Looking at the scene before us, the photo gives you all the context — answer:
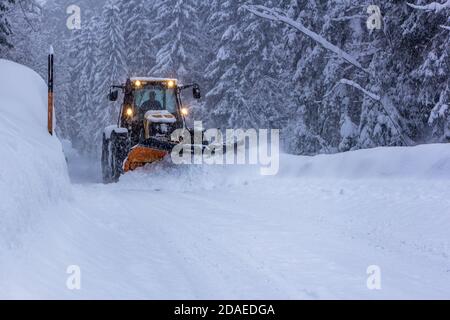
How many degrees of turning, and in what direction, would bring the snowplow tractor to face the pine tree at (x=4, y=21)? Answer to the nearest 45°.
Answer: approximately 90° to its right

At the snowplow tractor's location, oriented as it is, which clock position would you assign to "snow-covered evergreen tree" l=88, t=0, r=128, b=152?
The snow-covered evergreen tree is roughly at 6 o'clock from the snowplow tractor.

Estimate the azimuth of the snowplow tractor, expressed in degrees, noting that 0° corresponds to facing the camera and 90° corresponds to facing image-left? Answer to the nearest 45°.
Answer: approximately 0°
